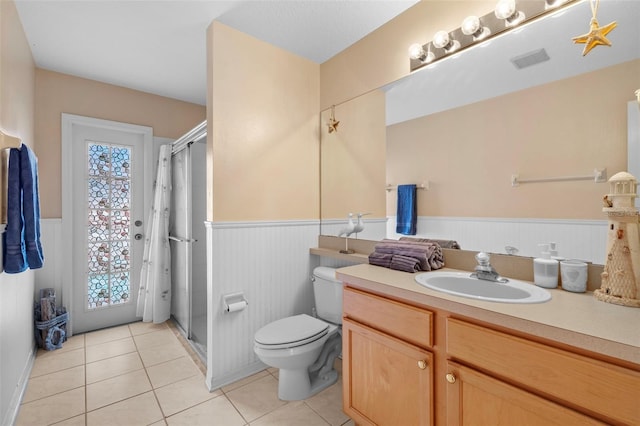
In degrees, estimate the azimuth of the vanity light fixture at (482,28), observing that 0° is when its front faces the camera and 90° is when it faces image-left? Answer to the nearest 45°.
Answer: approximately 45°

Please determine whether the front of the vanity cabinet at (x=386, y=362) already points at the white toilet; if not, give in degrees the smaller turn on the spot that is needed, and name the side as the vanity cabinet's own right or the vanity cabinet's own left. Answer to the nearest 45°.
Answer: approximately 90° to the vanity cabinet's own right

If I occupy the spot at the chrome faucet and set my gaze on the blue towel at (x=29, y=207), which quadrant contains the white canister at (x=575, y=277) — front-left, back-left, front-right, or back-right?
back-left

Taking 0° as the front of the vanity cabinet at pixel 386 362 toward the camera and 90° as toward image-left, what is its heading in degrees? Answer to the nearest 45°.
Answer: approximately 45°
